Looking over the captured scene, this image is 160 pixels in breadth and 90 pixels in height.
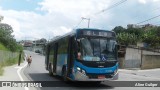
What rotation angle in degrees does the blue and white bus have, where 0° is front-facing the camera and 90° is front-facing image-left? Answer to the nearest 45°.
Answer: approximately 315°
